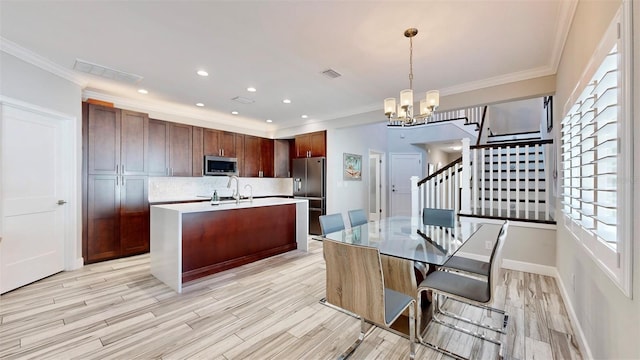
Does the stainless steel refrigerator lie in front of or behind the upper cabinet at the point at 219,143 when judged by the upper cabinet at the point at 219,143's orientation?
in front

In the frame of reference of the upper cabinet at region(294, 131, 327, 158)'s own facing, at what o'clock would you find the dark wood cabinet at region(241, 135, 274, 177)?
The dark wood cabinet is roughly at 2 o'clock from the upper cabinet.

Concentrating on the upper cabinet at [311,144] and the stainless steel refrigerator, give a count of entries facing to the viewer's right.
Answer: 0

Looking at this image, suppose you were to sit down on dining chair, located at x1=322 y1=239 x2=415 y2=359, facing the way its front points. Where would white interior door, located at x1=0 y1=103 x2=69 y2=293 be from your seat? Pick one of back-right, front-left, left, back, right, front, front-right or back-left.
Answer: back-left

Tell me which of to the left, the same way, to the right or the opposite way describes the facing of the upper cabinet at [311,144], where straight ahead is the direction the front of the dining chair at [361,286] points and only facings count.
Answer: the opposite way

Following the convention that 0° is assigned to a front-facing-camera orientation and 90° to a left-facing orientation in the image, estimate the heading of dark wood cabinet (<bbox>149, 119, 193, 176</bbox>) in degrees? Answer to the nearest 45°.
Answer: approximately 315°

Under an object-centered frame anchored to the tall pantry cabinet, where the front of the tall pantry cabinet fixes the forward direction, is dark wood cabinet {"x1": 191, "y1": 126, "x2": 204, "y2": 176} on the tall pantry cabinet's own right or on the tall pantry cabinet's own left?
on the tall pantry cabinet's own left

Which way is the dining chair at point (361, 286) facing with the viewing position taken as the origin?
facing away from the viewer and to the right of the viewer

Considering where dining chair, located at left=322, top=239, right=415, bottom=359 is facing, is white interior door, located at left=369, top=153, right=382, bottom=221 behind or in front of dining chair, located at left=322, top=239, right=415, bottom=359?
in front

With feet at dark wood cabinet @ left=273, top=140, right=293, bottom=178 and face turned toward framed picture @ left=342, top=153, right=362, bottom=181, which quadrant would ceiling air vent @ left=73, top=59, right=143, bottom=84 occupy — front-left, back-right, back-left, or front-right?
back-right

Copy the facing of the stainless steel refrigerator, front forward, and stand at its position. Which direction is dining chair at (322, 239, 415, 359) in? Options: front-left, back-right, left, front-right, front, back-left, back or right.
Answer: front-left

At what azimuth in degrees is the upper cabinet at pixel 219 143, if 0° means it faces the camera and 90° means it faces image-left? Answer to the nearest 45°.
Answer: approximately 315°
